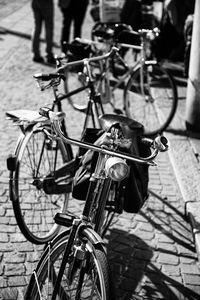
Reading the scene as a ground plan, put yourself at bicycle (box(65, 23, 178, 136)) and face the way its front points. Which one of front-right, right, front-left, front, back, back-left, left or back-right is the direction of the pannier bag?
front-right

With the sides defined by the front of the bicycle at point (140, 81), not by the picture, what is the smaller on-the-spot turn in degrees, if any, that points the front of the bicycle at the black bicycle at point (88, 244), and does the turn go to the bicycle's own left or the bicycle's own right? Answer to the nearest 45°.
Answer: approximately 45° to the bicycle's own right

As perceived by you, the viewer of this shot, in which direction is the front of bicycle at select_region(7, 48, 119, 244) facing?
facing away from the viewer and to the right of the viewer

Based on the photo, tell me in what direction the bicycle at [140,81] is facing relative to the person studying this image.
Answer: facing the viewer and to the right of the viewer

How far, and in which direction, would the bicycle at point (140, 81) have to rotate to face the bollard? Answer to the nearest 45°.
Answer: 0° — it already faces it

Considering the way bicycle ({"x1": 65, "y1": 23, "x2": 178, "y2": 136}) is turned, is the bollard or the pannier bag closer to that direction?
the bollard

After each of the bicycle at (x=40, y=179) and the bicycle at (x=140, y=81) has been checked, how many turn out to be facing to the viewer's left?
0
